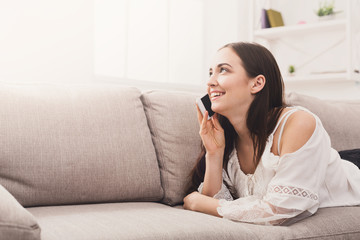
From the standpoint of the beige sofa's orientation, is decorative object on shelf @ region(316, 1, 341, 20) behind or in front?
behind

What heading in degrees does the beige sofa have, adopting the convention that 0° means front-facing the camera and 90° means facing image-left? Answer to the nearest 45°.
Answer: approximately 0°

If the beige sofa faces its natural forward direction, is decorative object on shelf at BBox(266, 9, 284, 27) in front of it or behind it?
behind

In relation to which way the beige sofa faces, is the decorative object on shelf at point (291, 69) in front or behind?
behind

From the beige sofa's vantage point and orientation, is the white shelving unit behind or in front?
behind

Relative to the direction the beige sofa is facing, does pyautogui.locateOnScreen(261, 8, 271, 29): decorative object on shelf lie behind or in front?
behind
